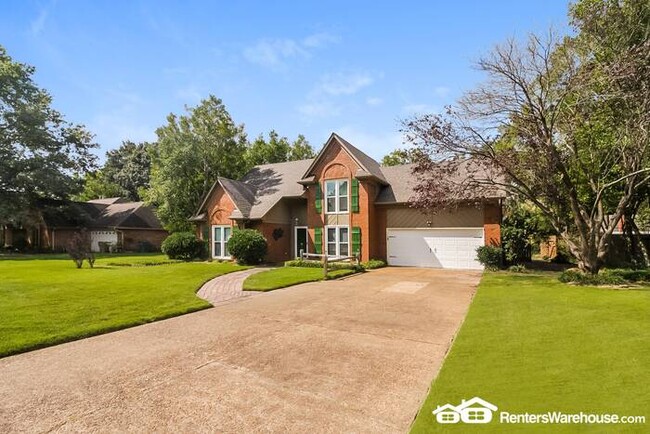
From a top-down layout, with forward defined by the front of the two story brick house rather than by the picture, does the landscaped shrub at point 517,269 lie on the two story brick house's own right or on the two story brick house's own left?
on the two story brick house's own left

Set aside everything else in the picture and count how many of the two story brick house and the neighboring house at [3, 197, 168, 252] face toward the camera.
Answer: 2

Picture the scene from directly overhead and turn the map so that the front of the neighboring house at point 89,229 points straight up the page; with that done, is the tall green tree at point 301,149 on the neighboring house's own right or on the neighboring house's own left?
on the neighboring house's own left

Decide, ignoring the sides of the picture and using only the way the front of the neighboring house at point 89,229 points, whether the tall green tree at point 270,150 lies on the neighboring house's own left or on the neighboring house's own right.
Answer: on the neighboring house's own left

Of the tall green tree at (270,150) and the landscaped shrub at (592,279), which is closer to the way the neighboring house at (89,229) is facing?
the landscaped shrub

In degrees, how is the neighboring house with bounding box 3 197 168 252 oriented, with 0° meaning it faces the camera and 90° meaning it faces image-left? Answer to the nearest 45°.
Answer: approximately 0°

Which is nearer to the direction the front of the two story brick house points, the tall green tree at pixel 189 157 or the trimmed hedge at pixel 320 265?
the trimmed hedge

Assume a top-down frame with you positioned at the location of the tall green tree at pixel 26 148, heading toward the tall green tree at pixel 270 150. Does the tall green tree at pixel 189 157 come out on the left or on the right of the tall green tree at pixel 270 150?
right

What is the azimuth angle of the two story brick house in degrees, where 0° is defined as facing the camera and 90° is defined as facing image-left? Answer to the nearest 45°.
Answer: approximately 0°

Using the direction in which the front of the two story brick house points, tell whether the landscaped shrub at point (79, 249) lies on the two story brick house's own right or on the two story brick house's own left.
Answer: on the two story brick house's own right
